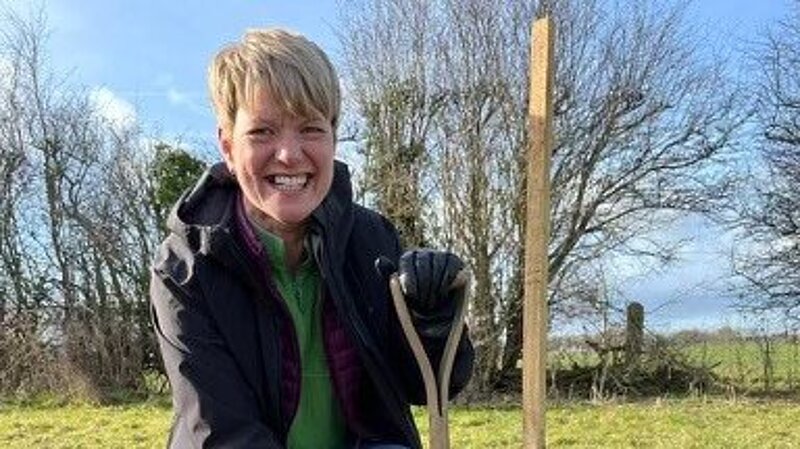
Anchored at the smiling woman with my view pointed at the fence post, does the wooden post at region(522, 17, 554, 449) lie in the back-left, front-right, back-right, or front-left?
front-right

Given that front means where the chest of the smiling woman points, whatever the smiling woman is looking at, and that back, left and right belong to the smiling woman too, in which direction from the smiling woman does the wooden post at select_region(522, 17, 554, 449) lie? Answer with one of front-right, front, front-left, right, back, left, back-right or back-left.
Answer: back-left

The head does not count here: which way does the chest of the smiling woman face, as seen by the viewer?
toward the camera

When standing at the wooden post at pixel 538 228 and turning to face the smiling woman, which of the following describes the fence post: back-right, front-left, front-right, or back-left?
back-right

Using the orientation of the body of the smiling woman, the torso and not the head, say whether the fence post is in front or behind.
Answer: behind
